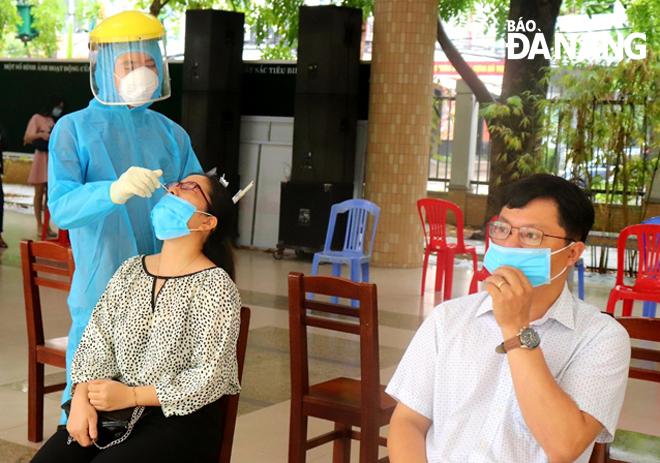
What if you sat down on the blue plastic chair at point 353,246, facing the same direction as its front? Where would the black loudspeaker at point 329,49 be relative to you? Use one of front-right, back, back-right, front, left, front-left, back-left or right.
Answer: back-right

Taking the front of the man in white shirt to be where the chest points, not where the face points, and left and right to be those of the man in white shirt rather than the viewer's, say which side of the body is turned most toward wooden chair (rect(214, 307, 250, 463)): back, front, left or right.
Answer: right

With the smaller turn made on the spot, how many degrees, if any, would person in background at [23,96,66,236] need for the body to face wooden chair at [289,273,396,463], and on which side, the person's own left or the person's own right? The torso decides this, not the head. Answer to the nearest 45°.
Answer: approximately 45° to the person's own right

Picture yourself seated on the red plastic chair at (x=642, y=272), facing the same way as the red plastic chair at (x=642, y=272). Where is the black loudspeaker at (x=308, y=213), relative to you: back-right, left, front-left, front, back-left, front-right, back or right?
right

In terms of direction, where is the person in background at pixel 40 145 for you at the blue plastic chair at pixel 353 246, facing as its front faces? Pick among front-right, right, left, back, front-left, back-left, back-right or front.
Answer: right

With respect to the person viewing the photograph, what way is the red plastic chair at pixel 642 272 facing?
facing the viewer and to the left of the viewer

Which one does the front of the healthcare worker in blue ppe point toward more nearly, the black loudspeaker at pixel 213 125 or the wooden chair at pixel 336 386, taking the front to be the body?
the wooden chair

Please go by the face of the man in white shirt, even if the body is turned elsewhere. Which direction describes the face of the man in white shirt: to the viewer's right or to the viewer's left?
to the viewer's left

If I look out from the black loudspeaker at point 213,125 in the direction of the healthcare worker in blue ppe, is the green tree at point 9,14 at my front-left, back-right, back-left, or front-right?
back-right

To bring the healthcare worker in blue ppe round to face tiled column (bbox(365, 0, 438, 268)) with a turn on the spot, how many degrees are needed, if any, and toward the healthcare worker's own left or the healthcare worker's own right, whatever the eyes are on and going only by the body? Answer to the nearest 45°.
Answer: approximately 90° to the healthcare worker's own left

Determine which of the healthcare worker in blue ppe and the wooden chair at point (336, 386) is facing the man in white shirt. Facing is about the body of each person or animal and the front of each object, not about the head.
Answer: the healthcare worker in blue ppe

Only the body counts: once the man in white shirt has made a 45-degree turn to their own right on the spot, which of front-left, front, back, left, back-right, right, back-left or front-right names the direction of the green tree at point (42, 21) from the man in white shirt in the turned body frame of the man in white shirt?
front-right

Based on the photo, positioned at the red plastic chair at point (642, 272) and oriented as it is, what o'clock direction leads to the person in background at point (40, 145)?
The person in background is roughly at 2 o'clock from the red plastic chair.

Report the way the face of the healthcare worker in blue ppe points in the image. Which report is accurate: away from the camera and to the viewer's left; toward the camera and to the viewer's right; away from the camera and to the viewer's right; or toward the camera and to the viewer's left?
toward the camera and to the viewer's right
